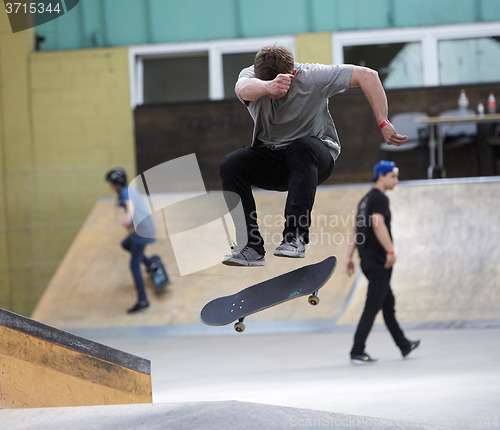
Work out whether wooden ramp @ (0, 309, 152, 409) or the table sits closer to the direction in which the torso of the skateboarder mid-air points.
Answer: the wooden ramp

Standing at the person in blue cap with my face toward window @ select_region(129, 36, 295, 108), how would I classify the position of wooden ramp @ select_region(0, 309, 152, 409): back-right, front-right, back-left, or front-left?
back-left

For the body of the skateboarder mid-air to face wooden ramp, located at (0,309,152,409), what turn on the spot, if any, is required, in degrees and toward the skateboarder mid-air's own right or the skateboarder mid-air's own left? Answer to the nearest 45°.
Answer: approximately 45° to the skateboarder mid-air's own right

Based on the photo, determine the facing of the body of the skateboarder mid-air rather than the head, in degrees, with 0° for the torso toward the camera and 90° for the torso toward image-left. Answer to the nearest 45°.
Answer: approximately 45°

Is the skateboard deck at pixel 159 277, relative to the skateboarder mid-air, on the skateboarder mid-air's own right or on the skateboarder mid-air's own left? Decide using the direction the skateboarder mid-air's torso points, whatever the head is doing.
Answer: on the skateboarder mid-air's own right

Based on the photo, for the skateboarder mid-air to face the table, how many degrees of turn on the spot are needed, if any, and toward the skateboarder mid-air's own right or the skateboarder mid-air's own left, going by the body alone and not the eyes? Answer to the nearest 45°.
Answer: approximately 135° to the skateboarder mid-air's own right

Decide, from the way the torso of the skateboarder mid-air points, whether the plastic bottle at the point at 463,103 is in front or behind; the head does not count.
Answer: behind

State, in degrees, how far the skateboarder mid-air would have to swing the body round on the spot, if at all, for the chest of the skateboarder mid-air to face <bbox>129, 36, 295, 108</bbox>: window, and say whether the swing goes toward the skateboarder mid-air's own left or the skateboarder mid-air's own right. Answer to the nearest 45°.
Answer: approximately 135° to the skateboarder mid-air's own right

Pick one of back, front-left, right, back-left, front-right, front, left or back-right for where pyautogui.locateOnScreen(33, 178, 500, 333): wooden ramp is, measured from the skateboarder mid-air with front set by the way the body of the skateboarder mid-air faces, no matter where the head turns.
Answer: back-right
